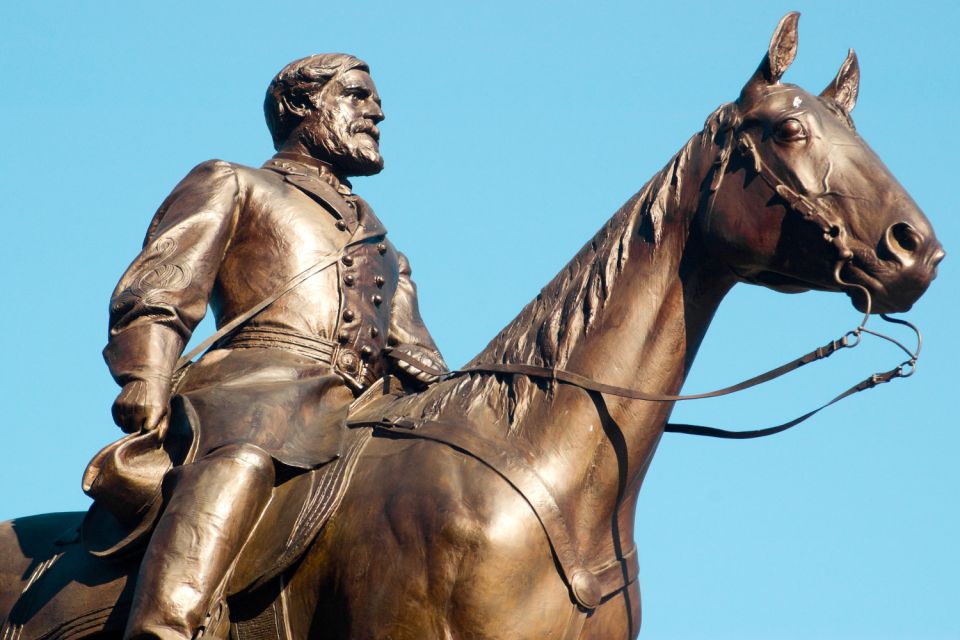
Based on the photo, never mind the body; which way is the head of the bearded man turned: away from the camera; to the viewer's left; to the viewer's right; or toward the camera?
to the viewer's right

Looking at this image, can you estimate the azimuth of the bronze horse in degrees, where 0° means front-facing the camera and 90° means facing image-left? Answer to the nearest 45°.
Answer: approximately 270°

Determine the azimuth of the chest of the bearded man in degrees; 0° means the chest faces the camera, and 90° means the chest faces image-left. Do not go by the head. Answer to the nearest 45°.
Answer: approximately 315°

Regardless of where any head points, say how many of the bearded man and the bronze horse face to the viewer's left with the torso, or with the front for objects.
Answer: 0
